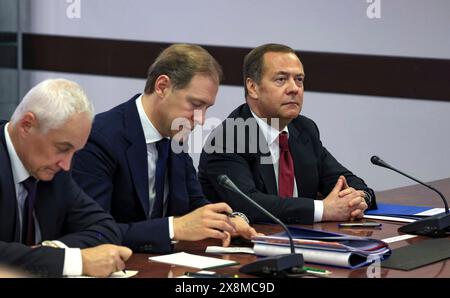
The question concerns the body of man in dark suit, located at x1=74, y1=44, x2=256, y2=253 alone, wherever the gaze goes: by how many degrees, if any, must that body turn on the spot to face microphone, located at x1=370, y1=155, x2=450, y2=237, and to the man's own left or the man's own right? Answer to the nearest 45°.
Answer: approximately 45° to the man's own left

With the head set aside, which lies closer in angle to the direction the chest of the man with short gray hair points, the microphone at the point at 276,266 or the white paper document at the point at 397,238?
the microphone

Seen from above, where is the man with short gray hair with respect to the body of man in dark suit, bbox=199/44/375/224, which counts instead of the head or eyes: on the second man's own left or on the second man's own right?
on the second man's own right

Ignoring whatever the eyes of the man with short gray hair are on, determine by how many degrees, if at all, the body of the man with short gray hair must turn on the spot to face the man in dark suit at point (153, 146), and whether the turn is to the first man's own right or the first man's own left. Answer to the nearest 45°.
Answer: approximately 90° to the first man's own left

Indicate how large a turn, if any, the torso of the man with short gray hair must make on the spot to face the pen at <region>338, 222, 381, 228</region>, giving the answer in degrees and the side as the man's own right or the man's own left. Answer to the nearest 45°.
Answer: approximately 90° to the man's own left

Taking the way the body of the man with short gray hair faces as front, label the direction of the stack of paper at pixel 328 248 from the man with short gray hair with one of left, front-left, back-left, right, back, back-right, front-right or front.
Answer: front-left

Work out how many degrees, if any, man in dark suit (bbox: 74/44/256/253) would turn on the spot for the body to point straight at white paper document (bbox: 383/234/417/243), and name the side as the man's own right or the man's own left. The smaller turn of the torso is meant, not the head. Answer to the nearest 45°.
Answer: approximately 45° to the man's own left

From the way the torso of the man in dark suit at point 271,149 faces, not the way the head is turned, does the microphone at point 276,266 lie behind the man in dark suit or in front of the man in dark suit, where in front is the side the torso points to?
in front

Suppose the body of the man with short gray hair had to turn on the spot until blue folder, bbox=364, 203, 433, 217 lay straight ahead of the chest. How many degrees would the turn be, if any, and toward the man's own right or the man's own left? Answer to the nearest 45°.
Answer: approximately 90° to the man's own left

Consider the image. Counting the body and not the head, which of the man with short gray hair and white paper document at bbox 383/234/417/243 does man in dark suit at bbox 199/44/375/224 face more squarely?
the white paper document
